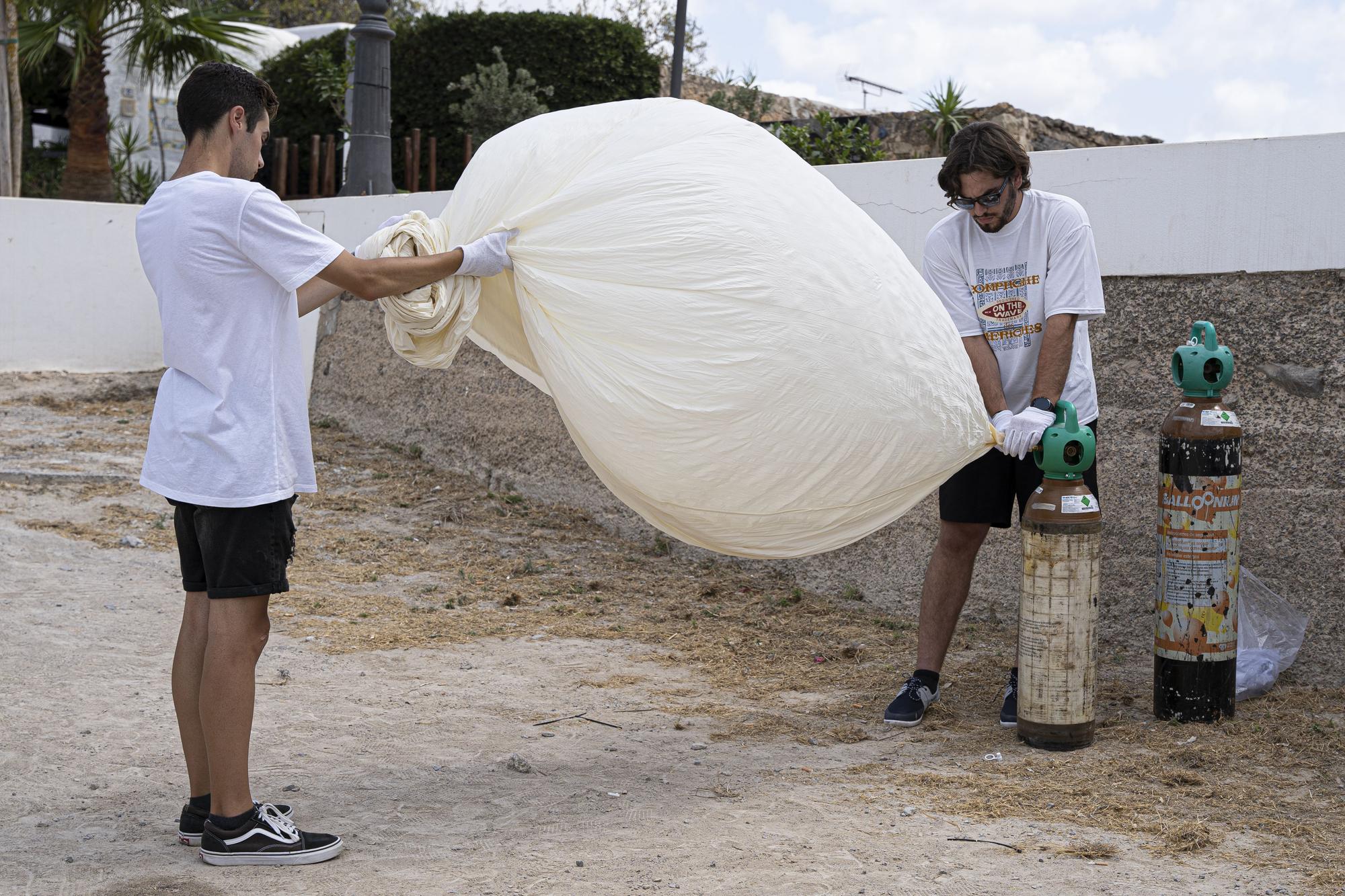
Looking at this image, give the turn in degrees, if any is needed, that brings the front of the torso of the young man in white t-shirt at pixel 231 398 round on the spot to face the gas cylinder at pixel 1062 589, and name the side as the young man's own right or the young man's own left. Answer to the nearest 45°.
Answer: approximately 45° to the young man's own right

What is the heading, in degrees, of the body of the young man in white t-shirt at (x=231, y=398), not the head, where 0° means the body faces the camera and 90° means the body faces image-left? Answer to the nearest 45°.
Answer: approximately 225°

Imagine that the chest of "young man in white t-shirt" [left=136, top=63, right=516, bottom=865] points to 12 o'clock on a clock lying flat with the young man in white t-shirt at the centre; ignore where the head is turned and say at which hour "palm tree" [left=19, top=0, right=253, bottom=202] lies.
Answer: The palm tree is roughly at 10 o'clock from the young man in white t-shirt.

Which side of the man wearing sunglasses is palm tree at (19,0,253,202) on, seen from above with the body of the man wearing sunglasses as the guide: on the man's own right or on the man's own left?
on the man's own right

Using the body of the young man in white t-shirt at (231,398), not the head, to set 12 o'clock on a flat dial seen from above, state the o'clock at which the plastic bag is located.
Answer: The plastic bag is roughly at 1 o'clock from the young man in white t-shirt.

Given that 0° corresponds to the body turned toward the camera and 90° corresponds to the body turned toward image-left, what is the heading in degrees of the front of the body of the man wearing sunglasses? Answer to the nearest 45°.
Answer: approximately 45°

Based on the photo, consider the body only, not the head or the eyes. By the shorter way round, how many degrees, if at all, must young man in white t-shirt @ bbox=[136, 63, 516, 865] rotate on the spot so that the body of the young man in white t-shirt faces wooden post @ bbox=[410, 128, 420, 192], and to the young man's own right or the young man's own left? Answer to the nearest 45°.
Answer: approximately 45° to the young man's own left
